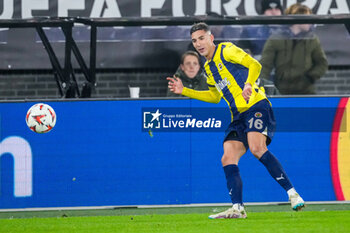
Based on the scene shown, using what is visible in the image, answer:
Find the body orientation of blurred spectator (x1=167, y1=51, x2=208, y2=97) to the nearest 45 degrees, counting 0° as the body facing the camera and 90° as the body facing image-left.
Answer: approximately 0°

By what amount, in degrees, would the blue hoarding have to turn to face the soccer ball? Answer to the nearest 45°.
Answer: approximately 90° to its right

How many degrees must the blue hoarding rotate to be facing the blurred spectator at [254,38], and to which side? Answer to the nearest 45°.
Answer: approximately 135° to its left

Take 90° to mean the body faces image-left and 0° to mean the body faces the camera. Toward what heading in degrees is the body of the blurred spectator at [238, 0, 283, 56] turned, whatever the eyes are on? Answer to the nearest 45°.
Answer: approximately 0°
